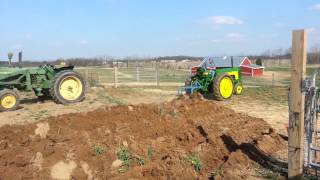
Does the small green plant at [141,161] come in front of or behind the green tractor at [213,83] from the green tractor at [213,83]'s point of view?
behind

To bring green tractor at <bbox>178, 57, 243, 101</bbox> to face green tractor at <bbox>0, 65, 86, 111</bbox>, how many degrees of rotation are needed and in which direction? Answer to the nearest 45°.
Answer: approximately 180°

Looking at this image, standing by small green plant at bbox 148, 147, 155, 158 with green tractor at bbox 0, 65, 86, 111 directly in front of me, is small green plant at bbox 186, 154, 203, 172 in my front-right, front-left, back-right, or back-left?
back-right

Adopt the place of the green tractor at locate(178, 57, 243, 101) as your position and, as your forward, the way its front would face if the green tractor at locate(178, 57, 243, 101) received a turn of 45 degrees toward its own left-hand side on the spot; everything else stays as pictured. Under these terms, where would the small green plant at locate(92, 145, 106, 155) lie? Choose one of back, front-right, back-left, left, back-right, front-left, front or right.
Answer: back

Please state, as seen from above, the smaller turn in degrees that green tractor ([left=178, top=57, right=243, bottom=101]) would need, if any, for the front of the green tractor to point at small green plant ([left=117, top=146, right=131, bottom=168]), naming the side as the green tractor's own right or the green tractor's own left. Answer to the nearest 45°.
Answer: approximately 135° to the green tractor's own right

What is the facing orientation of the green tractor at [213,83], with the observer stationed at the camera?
facing away from the viewer and to the right of the viewer

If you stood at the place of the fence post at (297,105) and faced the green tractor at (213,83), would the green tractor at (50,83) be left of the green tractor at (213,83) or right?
left

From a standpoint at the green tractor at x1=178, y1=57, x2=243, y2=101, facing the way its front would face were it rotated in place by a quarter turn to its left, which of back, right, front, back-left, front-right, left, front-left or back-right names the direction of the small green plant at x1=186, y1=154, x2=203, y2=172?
back-left

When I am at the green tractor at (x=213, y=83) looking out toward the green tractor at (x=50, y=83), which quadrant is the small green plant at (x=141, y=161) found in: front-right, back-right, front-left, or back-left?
front-left

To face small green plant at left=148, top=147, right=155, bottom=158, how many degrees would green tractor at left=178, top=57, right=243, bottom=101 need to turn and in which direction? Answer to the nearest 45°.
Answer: approximately 135° to its right
